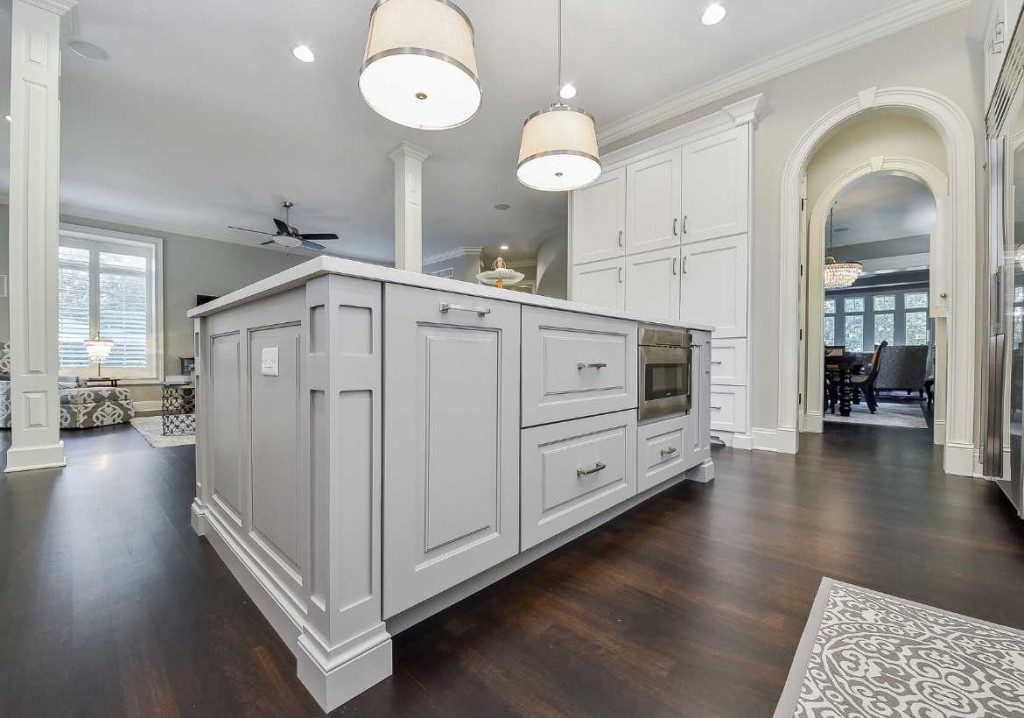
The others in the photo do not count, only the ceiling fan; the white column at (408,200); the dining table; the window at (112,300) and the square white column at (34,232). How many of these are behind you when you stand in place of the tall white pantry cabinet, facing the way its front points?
1

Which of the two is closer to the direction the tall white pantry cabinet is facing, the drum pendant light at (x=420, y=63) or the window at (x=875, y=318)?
the drum pendant light

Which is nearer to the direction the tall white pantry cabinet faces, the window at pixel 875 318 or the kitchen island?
the kitchen island

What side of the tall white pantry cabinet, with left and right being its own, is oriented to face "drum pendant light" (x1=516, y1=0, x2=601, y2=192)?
front

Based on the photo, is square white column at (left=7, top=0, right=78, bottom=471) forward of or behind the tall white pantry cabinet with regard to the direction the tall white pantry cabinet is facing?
forward

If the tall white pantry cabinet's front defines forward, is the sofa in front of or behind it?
in front

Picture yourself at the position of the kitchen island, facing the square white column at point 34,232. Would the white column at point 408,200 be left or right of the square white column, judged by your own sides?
right

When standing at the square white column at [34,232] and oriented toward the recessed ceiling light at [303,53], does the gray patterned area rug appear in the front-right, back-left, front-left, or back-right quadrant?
front-right

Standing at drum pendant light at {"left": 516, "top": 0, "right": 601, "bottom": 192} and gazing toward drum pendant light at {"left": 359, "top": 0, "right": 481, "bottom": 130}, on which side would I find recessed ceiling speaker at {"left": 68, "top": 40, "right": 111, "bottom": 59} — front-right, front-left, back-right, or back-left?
front-right

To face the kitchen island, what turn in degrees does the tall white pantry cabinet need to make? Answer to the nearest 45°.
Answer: approximately 45° to its left

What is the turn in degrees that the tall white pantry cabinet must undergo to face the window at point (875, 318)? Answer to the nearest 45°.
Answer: approximately 180°

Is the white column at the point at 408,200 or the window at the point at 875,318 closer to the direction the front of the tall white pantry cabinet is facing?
the white column

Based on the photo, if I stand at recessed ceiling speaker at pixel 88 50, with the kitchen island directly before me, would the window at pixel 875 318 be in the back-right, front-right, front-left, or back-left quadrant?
front-left

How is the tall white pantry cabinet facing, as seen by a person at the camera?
facing the viewer and to the left of the viewer
